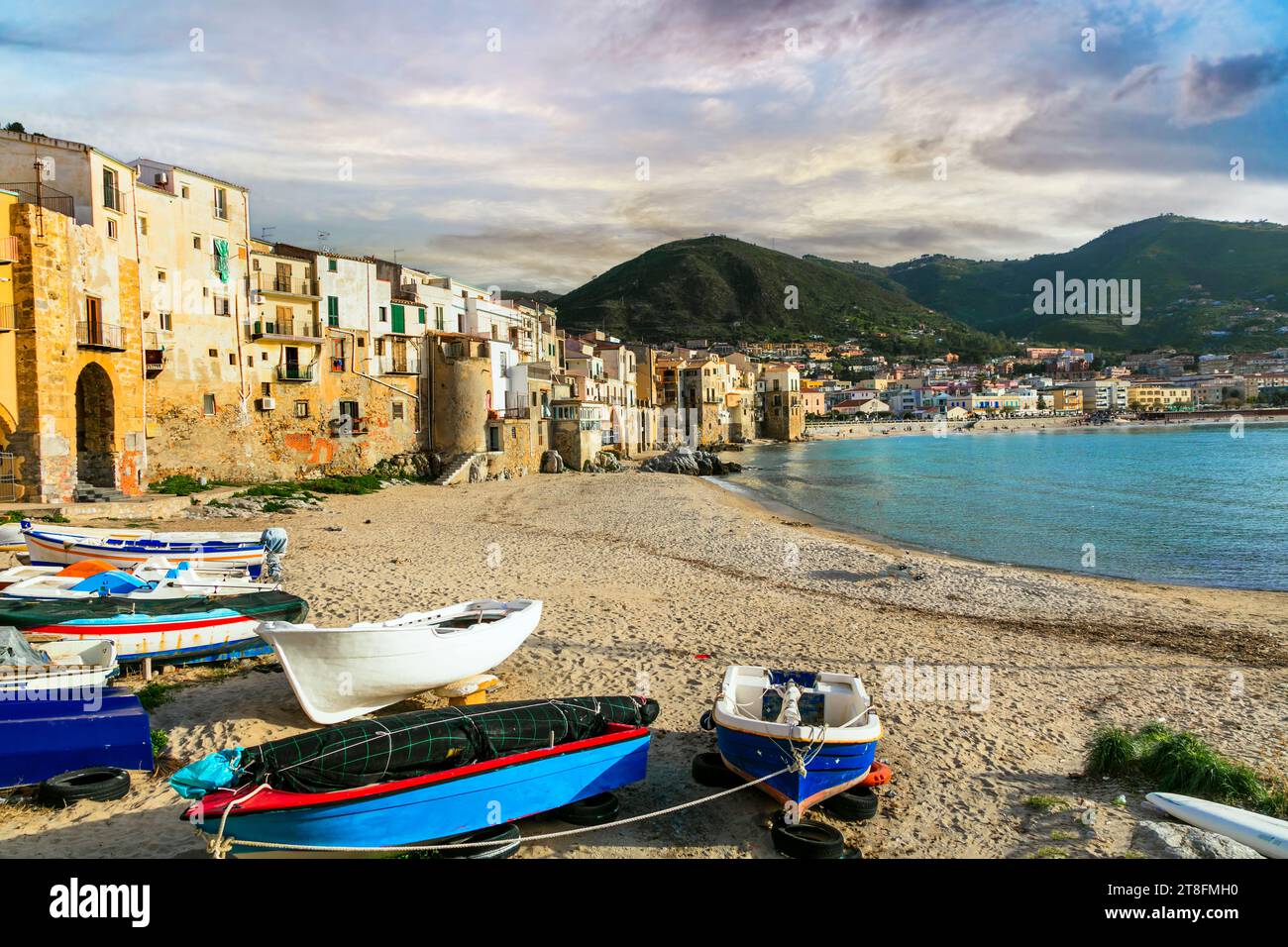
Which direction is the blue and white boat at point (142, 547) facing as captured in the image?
to the viewer's left

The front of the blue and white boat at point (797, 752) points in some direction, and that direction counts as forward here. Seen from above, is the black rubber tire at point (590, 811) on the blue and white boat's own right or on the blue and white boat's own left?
on the blue and white boat's own right

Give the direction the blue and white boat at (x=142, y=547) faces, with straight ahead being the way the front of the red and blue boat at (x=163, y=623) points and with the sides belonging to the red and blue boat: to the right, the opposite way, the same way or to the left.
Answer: the opposite way

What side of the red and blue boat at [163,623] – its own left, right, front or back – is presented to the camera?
right

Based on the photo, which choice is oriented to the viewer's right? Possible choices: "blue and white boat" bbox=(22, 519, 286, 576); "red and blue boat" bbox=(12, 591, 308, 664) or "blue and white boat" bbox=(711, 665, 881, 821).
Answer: the red and blue boat
